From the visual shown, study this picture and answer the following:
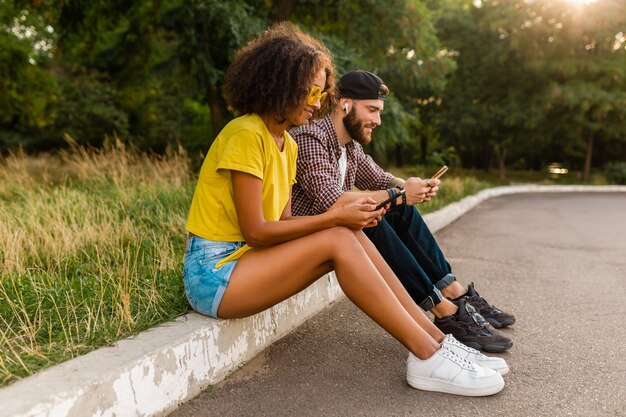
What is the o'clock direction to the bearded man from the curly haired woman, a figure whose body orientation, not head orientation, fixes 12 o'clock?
The bearded man is roughly at 10 o'clock from the curly haired woman.

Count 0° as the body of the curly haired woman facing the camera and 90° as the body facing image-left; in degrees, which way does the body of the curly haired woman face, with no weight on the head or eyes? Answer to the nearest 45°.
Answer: approximately 270°

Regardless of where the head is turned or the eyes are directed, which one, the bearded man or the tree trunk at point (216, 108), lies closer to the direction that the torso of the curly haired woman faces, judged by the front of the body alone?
the bearded man

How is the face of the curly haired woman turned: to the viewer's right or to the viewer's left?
to the viewer's right

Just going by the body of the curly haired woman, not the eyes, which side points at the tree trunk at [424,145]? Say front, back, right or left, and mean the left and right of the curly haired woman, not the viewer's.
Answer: left

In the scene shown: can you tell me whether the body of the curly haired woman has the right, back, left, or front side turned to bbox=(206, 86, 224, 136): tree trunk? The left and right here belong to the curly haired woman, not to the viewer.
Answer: left
